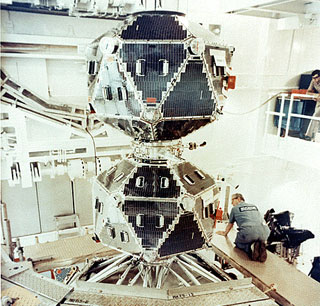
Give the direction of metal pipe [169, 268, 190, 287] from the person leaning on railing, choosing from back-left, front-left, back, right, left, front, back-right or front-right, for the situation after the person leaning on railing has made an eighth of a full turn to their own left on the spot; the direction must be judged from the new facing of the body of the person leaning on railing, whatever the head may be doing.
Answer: front

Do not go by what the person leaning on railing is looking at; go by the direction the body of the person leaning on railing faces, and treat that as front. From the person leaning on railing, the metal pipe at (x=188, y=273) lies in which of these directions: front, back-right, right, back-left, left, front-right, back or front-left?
front-left

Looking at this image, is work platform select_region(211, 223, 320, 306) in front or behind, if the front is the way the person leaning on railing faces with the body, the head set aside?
in front

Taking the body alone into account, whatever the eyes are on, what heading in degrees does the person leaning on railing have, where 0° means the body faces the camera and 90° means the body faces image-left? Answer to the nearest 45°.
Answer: approximately 45°

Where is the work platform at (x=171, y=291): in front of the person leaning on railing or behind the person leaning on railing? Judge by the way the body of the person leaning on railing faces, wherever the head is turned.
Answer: in front
